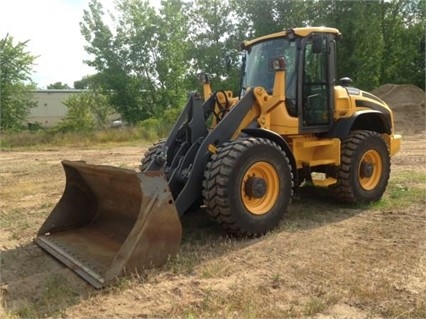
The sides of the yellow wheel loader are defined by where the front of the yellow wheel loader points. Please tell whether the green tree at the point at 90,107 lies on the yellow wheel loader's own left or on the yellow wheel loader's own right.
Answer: on the yellow wheel loader's own right

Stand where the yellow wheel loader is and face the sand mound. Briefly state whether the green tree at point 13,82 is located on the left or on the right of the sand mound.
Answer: left

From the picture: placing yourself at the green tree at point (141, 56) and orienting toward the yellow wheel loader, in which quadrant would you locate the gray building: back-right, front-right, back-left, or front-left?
back-right

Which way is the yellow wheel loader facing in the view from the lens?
facing the viewer and to the left of the viewer

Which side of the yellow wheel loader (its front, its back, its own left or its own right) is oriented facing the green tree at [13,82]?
right

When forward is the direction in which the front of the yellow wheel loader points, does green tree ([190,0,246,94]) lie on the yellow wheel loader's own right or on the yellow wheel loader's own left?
on the yellow wheel loader's own right

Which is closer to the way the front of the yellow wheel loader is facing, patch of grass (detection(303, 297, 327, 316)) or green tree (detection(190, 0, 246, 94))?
the patch of grass

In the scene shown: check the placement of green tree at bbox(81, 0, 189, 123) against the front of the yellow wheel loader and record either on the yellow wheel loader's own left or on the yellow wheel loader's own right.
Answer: on the yellow wheel loader's own right

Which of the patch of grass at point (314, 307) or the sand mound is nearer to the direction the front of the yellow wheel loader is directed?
the patch of grass
